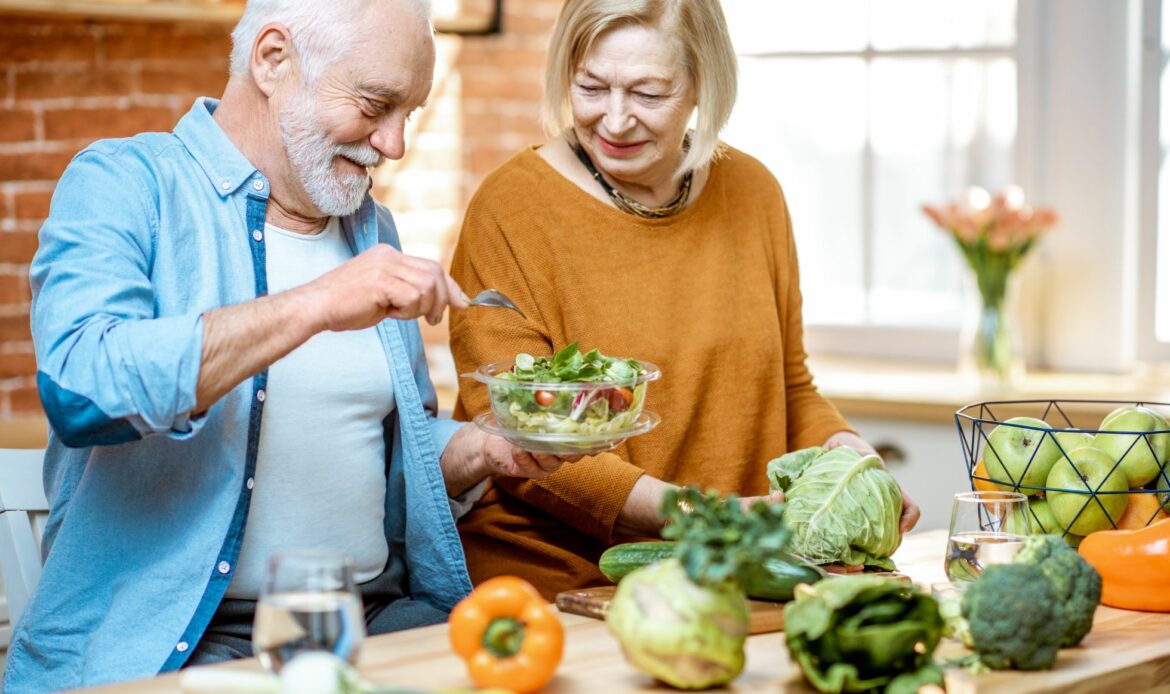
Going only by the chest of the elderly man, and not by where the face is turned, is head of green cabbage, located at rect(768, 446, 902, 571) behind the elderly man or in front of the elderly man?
in front

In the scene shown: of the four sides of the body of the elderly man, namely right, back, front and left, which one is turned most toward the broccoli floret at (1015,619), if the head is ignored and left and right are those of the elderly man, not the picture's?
front

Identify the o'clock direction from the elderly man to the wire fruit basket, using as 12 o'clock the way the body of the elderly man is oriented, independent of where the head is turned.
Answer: The wire fruit basket is roughly at 11 o'clock from the elderly man.

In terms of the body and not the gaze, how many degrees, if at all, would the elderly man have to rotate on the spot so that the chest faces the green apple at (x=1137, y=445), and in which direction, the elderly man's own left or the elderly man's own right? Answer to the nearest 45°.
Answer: approximately 45° to the elderly man's own left

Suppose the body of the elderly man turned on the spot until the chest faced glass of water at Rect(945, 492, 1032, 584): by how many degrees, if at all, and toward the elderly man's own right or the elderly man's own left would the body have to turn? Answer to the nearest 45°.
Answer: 0° — they already face it

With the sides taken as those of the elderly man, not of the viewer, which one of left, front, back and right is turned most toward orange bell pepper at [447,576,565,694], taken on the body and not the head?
front

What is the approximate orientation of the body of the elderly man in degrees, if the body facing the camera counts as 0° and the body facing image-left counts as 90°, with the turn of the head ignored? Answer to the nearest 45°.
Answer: approximately 315°

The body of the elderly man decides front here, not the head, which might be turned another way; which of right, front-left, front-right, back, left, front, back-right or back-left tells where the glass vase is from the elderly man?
left

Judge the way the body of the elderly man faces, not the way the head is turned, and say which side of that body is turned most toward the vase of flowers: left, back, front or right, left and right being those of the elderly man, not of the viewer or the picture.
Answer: left

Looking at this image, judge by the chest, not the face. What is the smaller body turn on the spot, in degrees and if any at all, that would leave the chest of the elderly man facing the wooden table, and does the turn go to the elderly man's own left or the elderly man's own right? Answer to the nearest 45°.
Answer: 0° — they already face it

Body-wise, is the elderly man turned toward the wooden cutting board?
yes

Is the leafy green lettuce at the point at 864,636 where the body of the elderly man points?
yes
